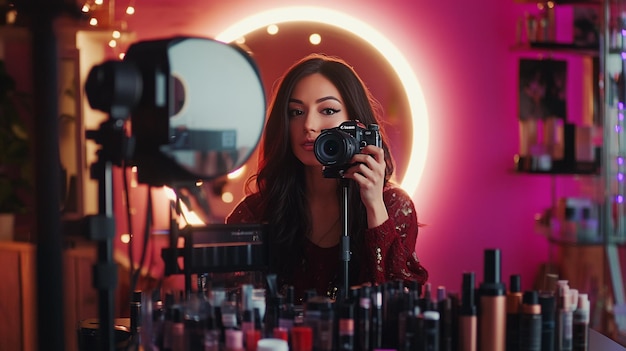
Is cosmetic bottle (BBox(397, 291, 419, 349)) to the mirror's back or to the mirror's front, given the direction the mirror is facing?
to the front

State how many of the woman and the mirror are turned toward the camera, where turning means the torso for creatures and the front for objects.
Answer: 2

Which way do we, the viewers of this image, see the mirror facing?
facing the viewer

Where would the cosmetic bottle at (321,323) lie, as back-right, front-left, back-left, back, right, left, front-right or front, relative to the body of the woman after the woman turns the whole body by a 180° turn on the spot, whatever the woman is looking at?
back

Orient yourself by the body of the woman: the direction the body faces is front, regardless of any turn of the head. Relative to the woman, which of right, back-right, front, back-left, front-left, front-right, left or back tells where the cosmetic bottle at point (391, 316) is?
front

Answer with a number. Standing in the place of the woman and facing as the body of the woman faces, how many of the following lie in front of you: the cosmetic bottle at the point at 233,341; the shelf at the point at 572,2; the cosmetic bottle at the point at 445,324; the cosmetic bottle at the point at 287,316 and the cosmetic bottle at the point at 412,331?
4

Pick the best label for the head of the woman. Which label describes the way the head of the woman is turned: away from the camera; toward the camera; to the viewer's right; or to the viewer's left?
toward the camera

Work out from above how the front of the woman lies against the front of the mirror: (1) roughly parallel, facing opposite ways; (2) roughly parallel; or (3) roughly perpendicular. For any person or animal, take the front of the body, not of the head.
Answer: roughly parallel

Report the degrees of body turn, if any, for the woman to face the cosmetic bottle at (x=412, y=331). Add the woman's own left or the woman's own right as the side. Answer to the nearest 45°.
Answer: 0° — they already face it
